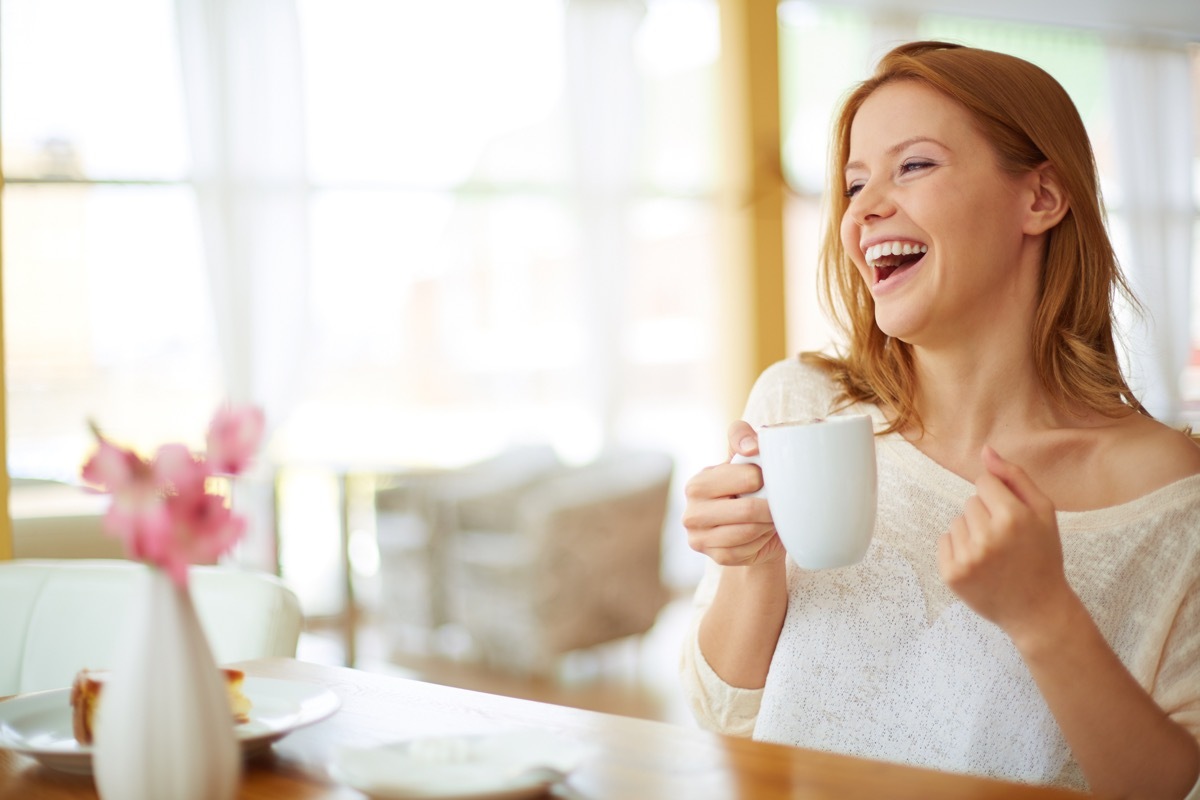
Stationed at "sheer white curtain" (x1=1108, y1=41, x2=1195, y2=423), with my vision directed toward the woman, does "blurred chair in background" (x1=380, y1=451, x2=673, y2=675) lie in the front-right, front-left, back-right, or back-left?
front-right

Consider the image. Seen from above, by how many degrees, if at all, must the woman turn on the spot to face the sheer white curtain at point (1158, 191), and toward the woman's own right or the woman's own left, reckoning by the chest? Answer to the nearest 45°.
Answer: approximately 135° to the woman's own right

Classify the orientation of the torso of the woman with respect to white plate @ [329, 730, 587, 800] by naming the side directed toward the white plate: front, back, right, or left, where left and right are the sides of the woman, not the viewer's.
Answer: front

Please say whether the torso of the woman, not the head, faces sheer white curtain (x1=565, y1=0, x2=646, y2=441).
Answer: no

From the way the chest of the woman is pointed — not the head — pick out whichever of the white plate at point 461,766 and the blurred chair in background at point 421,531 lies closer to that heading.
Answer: the white plate

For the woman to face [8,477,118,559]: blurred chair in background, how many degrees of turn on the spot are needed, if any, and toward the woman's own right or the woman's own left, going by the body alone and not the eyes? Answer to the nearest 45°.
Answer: approximately 90° to the woman's own right

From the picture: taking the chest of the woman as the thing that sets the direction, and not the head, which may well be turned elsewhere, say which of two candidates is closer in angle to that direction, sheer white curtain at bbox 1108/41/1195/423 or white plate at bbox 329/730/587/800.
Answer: the white plate

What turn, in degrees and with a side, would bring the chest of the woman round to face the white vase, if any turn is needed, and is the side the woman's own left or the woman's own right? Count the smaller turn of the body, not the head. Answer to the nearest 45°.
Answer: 0° — they already face it

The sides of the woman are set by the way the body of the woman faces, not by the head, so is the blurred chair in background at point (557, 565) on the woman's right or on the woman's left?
on the woman's right

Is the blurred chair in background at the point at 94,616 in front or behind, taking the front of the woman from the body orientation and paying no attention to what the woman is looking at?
in front

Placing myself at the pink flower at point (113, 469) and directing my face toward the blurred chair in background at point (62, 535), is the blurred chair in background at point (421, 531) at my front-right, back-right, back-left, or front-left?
front-right

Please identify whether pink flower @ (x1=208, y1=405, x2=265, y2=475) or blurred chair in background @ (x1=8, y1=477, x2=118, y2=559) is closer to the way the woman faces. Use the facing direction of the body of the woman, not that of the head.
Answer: the pink flower

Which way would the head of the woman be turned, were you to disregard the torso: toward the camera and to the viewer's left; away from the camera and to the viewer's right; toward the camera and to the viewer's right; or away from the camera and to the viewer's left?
toward the camera and to the viewer's left

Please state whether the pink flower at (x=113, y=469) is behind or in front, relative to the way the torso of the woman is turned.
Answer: in front
